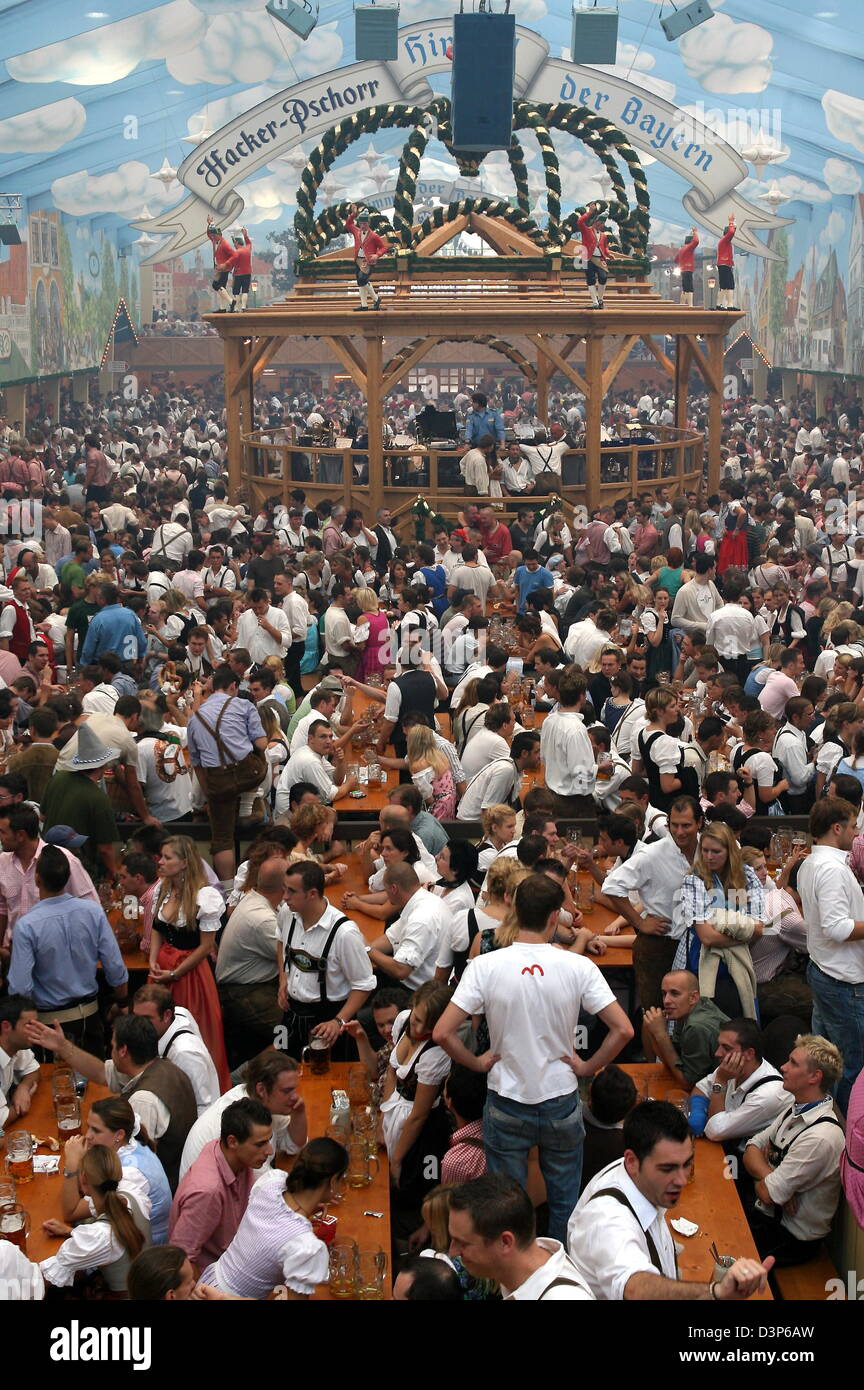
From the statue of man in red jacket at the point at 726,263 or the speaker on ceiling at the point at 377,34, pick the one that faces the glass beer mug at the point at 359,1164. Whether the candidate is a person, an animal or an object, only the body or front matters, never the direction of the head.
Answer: the speaker on ceiling

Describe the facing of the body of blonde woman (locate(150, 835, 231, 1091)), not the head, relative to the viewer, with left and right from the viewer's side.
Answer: facing the viewer and to the left of the viewer

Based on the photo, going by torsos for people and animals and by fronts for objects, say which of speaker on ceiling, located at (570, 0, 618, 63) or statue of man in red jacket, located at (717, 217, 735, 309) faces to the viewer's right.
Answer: the statue of man in red jacket

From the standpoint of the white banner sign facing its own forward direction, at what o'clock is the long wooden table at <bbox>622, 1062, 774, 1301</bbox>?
The long wooden table is roughly at 12 o'clock from the white banner sign.

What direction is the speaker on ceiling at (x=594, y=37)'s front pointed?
toward the camera

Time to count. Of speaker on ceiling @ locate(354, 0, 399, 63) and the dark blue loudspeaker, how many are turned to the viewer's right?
0

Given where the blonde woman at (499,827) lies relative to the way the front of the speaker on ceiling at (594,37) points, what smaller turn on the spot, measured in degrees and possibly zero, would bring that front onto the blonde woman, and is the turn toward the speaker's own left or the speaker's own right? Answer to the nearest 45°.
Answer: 0° — it already faces them

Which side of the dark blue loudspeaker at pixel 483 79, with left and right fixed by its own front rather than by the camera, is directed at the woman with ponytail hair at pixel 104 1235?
front

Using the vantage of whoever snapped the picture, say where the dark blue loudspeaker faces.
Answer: facing the viewer
